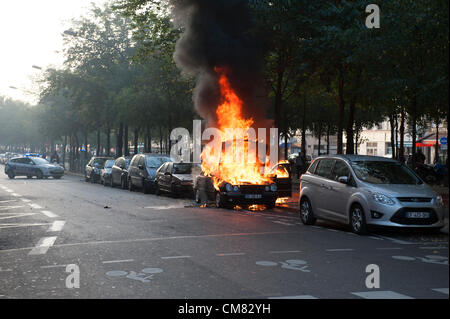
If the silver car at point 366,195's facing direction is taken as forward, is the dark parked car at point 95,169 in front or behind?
behind

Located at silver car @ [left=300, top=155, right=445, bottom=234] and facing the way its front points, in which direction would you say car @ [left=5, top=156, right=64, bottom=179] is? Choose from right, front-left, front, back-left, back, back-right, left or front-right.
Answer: back

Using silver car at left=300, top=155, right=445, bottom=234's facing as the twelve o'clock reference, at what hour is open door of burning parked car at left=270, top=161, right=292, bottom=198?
The open door of burning parked car is roughly at 7 o'clock from the silver car.

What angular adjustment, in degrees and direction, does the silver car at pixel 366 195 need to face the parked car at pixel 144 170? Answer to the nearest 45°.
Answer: approximately 180°

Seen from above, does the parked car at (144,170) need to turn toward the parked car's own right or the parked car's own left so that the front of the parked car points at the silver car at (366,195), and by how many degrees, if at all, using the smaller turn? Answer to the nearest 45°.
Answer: approximately 45° to the parked car's own right

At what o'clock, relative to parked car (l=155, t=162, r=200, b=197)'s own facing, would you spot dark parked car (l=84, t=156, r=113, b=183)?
The dark parked car is roughly at 7 o'clock from the parked car.

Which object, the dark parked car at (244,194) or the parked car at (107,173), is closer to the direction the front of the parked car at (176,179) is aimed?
the dark parked car

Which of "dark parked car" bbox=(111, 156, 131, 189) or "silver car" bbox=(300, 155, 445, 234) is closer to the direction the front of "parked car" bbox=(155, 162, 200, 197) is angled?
the silver car

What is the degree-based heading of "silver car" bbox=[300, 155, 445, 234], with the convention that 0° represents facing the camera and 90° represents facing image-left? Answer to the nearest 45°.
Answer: approximately 315°

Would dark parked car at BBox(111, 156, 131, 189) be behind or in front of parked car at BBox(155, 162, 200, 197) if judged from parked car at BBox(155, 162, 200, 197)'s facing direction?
behind

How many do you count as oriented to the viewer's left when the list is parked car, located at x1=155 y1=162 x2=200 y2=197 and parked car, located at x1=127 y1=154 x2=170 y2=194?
0

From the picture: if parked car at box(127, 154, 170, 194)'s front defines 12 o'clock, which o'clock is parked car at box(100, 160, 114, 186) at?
parked car at box(100, 160, 114, 186) is roughly at 7 o'clock from parked car at box(127, 154, 170, 194).

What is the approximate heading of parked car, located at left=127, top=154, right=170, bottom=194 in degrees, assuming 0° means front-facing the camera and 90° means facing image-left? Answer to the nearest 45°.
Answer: approximately 315°

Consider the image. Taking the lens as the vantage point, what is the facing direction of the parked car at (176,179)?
facing the viewer and to the right of the viewer

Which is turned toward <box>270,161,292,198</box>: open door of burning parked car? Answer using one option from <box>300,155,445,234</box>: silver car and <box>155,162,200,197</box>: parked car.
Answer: <box>155,162,200,197</box>: parked car
